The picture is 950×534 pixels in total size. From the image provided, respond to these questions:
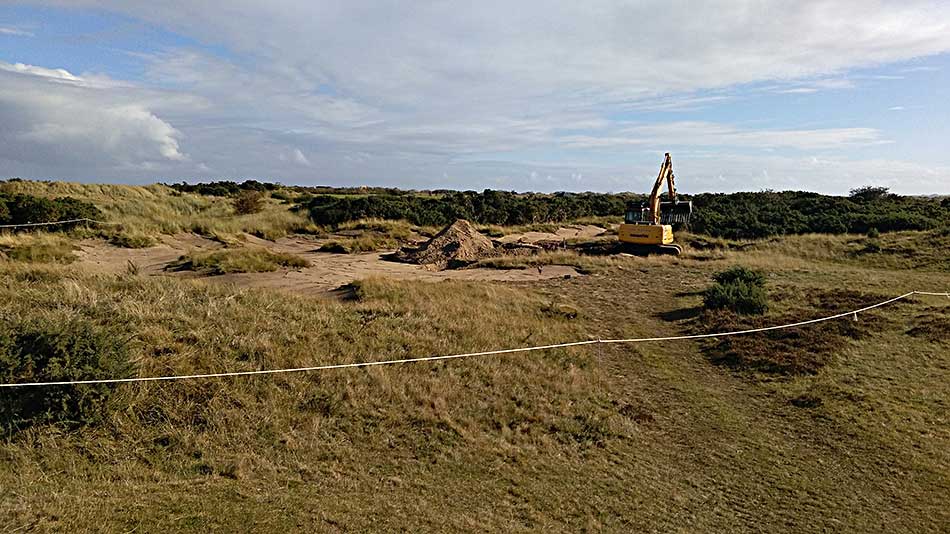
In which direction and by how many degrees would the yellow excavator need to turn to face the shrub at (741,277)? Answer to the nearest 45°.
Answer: approximately 135° to its right

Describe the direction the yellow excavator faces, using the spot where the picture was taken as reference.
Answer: facing away from the viewer and to the right of the viewer

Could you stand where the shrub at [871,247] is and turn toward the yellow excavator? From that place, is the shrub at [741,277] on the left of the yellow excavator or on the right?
left

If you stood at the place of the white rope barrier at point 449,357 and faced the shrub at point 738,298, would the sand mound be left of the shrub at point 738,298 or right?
left

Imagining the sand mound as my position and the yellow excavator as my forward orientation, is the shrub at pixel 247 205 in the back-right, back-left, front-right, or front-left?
back-left
